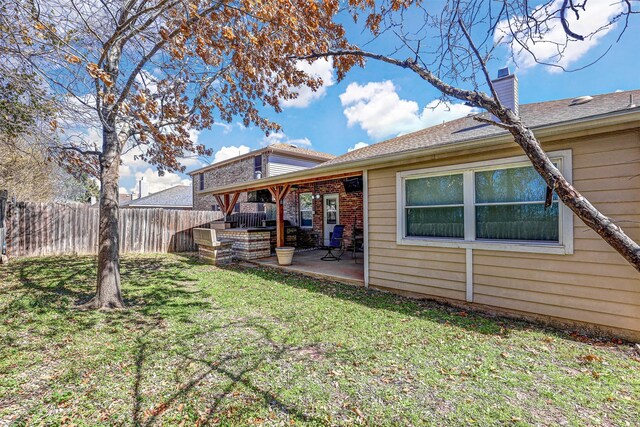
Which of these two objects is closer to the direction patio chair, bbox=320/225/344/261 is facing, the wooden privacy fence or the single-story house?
the wooden privacy fence

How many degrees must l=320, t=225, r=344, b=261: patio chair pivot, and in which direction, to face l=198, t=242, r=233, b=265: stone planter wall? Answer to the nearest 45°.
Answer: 0° — it already faces it

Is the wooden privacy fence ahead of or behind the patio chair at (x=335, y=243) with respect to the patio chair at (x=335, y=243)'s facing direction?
ahead

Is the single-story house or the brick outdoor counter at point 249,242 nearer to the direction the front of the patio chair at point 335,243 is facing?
the brick outdoor counter

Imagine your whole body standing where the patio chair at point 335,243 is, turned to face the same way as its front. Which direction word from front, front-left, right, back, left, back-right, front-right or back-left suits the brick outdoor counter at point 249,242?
front

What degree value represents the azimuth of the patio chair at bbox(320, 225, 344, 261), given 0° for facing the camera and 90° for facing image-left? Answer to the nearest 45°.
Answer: approximately 90°
